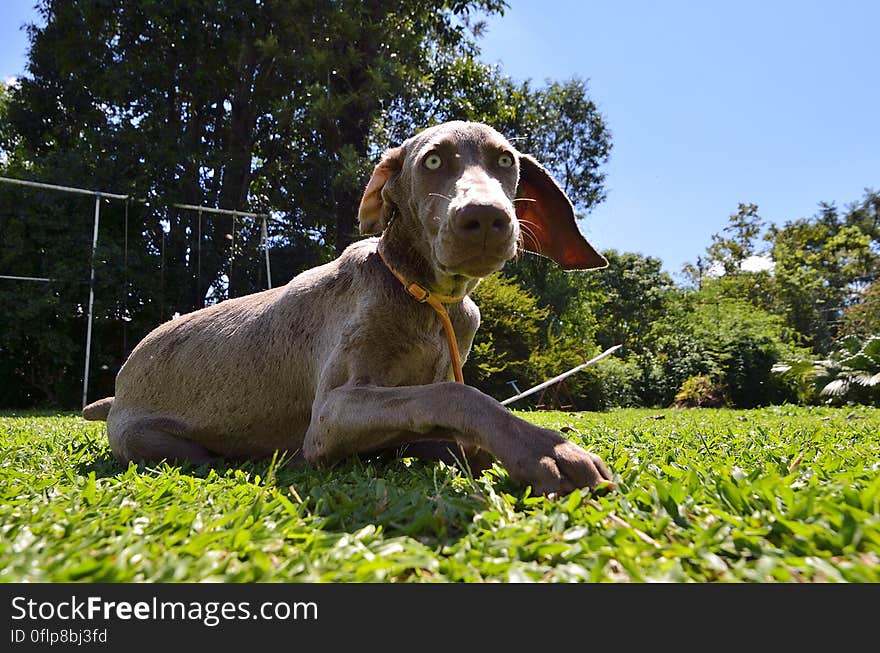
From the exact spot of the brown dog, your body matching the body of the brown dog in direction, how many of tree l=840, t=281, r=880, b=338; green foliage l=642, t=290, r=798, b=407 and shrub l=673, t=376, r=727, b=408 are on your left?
3

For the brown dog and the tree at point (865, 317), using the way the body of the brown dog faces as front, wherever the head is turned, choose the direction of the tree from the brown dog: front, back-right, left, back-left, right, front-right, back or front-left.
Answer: left

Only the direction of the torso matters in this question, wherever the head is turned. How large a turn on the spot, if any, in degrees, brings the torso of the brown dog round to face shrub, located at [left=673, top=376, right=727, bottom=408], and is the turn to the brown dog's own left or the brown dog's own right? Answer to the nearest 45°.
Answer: approximately 90° to the brown dog's own left

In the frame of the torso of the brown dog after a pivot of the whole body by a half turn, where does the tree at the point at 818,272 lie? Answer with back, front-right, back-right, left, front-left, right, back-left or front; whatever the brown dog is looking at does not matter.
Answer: right

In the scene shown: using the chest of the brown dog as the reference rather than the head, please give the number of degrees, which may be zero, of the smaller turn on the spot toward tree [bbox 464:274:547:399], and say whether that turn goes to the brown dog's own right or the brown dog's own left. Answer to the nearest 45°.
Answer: approximately 135° to the brown dog's own left

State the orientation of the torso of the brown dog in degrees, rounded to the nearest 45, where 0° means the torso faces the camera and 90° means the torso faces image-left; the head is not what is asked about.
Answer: approximately 315°

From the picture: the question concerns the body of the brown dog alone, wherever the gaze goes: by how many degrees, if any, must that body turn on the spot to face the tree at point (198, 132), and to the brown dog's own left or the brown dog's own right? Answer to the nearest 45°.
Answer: approximately 135° to the brown dog's own left

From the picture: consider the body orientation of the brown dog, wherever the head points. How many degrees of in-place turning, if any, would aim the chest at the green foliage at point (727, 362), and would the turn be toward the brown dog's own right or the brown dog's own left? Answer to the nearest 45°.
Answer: approximately 90° to the brown dog's own left
